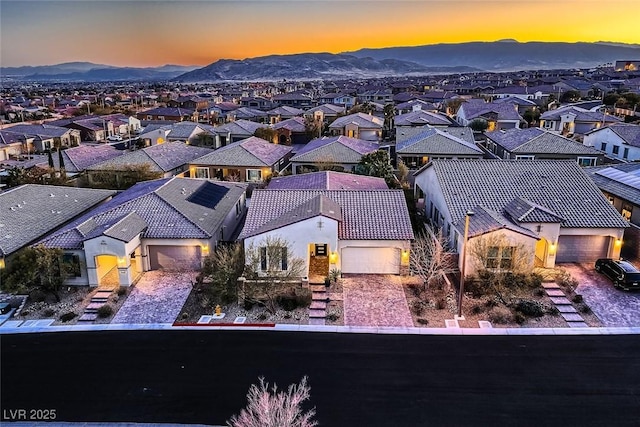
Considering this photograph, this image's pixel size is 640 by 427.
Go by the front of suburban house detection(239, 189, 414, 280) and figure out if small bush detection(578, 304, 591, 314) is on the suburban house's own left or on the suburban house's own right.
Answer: on the suburban house's own left

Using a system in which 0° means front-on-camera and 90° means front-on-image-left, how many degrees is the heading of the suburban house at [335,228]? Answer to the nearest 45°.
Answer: approximately 0°

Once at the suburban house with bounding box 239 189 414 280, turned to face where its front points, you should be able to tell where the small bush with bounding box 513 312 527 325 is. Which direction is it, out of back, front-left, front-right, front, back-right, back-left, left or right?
front-left

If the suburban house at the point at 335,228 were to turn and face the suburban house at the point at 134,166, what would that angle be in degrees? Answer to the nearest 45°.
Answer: approximately 135° to its right

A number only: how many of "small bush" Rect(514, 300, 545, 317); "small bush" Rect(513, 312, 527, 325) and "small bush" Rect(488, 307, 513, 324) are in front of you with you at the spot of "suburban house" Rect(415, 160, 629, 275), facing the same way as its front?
3

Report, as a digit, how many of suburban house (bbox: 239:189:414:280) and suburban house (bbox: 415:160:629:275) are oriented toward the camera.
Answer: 2

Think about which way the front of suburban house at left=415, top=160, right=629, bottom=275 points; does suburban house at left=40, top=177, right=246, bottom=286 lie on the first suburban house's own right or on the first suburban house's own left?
on the first suburban house's own right

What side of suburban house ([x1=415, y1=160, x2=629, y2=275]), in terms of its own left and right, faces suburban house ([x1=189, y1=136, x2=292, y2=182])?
right

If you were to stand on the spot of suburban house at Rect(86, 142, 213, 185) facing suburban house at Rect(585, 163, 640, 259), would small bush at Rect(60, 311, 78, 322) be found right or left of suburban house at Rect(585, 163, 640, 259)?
right
